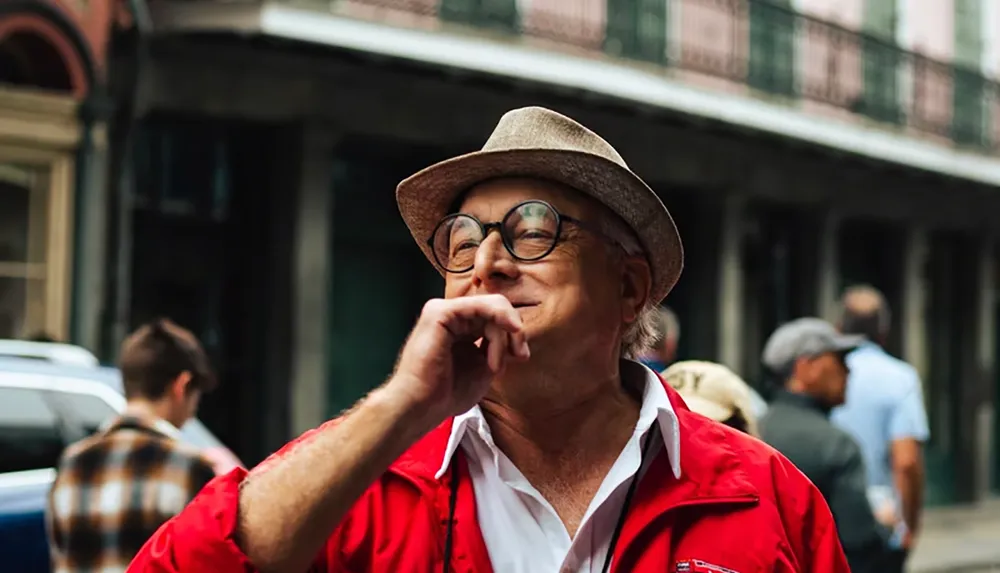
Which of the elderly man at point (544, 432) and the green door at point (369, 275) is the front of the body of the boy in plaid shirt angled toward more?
the green door

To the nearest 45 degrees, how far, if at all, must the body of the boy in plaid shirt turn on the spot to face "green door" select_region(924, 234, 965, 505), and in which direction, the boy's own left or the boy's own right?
0° — they already face it

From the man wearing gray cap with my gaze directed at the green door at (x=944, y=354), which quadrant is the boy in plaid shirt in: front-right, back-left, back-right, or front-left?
back-left

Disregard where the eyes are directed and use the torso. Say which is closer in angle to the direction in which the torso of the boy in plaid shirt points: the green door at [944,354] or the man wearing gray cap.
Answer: the green door

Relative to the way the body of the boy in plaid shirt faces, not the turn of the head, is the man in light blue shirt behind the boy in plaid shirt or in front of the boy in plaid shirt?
in front

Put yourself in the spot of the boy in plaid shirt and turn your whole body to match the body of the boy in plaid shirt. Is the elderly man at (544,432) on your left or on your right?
on your right

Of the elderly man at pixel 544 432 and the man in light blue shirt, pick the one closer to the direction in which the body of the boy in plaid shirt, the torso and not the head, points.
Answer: the man in light blue shirt

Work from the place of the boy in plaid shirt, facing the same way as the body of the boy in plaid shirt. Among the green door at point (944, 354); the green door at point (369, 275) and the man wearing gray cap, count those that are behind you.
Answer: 0

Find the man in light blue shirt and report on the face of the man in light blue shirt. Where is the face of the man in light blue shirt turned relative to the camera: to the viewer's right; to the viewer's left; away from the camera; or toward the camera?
away from the camera

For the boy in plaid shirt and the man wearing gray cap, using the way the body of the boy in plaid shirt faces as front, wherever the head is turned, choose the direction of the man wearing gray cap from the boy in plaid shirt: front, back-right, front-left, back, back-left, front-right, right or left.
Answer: front-right

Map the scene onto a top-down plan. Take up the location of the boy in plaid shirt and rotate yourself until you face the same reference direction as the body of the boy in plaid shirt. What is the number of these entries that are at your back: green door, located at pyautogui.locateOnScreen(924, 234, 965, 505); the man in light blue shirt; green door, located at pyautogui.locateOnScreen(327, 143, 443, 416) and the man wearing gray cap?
0

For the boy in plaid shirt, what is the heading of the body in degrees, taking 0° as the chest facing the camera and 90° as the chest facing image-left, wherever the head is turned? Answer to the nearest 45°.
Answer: approximately 225°

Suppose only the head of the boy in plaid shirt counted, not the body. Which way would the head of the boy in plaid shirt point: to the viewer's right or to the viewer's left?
to the viewer's right
